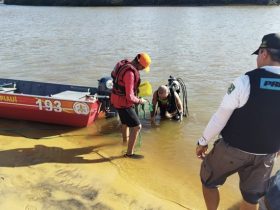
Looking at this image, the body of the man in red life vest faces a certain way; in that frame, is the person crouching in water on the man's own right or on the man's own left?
on the man's own left

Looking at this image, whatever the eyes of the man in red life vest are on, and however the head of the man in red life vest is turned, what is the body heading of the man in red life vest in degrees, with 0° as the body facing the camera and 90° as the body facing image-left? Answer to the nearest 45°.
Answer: approximately 270°

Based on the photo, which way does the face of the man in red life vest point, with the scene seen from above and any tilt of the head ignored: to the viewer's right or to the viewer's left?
to the viewer's right
